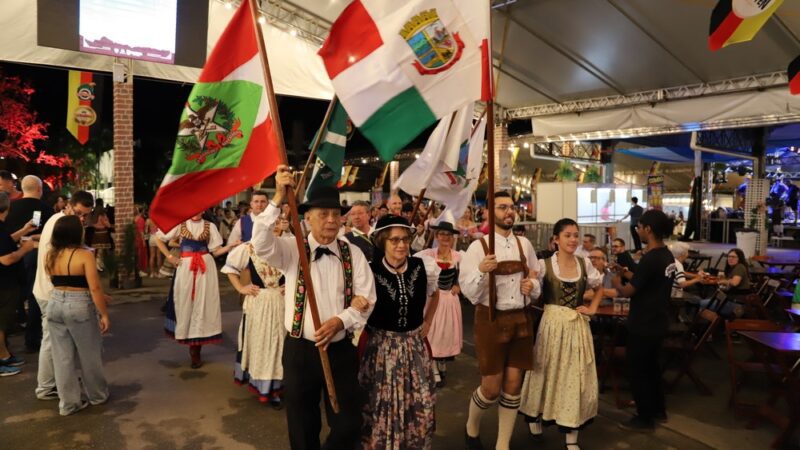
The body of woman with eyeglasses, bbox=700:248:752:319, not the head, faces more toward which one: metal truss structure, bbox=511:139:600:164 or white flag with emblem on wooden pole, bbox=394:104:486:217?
the white flag with emblem on wooden pole

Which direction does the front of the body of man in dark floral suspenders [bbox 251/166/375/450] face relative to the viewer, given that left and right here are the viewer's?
facing the viewer

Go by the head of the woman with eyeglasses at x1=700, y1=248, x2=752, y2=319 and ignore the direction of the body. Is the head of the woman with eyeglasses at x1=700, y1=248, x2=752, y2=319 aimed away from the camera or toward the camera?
toward the camera

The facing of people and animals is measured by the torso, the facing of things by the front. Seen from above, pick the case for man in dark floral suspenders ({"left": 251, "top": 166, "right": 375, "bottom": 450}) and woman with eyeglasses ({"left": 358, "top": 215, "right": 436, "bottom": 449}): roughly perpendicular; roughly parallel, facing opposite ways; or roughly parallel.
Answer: roughly parallel

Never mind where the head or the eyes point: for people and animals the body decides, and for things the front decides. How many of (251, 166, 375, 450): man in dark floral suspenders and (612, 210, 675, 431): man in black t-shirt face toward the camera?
1

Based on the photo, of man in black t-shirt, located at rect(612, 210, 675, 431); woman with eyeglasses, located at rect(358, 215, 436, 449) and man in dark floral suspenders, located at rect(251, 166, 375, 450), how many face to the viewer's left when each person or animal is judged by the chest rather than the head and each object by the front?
1

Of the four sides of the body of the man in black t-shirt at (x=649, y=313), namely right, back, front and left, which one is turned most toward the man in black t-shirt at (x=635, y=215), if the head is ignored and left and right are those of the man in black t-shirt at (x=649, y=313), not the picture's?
right

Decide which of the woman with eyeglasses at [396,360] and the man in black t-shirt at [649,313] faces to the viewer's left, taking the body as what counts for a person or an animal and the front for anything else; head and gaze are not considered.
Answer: the man in black t-shirt

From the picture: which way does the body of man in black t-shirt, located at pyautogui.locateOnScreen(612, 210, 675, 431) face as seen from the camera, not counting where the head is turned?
to the viewer's left

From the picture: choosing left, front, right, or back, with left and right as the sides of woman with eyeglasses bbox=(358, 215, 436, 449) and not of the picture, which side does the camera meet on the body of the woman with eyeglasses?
front

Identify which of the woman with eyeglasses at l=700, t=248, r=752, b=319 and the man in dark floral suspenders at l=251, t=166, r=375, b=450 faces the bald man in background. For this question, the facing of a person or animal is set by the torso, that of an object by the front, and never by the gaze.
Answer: the woman with eyeglasses

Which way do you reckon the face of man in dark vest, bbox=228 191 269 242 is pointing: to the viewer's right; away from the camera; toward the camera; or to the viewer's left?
toward the camera

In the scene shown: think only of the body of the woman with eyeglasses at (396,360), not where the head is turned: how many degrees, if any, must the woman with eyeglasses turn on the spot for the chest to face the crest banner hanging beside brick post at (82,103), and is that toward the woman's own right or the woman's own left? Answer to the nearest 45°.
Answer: approximately 135° to the woman's own right

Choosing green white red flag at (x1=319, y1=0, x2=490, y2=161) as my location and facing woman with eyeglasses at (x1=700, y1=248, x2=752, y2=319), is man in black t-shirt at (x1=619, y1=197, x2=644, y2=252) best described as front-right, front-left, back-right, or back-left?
front-left

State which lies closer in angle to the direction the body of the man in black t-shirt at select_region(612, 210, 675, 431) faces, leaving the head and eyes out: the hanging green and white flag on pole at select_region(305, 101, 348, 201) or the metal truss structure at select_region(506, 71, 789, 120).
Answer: the hanging green and white flag on pole

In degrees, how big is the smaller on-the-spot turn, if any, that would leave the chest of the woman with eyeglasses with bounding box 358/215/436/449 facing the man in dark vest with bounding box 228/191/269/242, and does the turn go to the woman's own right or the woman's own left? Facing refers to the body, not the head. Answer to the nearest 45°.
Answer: approximately 135° to the woman's own right

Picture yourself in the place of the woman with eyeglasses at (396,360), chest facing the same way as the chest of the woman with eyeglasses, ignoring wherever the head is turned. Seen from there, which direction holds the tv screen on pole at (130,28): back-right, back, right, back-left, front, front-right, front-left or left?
back-right
